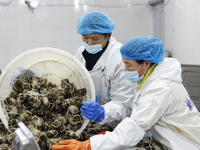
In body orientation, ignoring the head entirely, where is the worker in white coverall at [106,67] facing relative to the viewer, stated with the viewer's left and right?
facing the viewer and to the left of the viewer

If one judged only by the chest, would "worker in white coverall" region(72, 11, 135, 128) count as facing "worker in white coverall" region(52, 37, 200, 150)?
no

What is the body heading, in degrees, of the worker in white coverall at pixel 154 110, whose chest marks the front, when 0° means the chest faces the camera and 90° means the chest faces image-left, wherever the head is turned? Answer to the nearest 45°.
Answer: approximately 90°

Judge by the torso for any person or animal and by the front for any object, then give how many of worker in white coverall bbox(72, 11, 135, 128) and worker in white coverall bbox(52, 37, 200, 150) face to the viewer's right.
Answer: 0

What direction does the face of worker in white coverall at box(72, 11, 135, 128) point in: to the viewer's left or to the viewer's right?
to the viewer's left

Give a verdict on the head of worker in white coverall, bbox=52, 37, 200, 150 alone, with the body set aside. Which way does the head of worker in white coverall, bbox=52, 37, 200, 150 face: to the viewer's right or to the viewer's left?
to the viewer's left

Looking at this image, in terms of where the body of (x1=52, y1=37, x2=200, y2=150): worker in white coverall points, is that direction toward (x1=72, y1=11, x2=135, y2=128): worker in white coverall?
no
